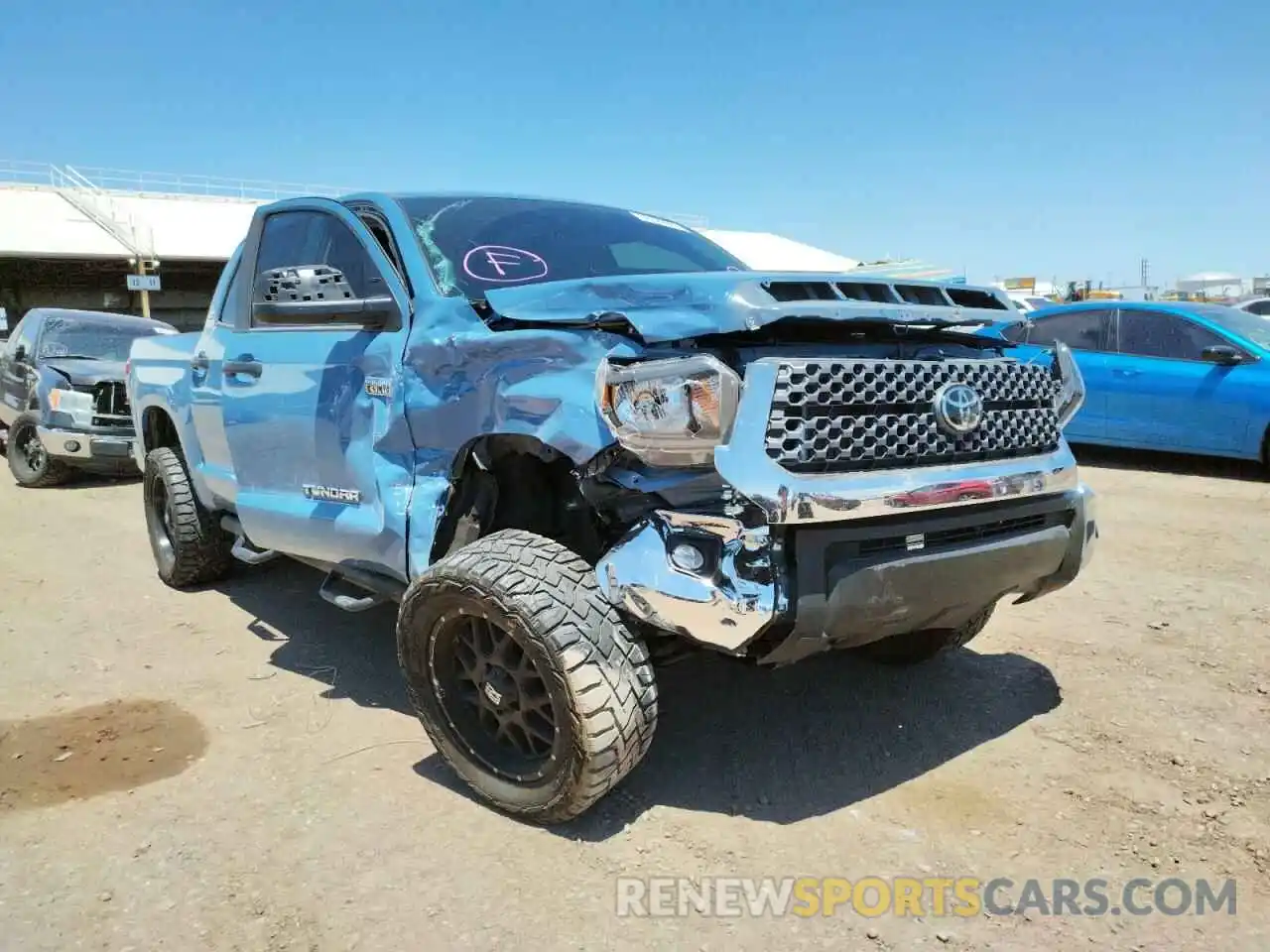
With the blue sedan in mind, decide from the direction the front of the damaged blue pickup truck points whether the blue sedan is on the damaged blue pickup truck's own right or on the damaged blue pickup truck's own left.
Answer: on the damaged blue pickup truck's own left

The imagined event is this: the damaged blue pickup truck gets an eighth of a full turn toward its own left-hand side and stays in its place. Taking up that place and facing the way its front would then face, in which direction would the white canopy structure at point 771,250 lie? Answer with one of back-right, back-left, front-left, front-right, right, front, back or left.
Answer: left

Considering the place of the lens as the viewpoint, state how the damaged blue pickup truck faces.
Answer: facing the viewer and to the right of the viewer
